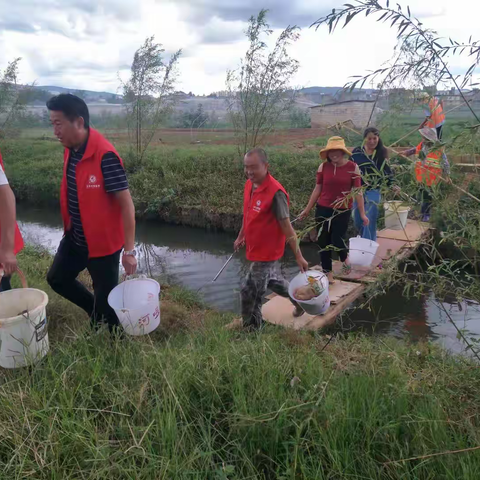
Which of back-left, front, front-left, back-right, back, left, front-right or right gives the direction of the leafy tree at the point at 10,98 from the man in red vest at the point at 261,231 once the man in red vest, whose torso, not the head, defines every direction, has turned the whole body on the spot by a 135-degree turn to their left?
back-left

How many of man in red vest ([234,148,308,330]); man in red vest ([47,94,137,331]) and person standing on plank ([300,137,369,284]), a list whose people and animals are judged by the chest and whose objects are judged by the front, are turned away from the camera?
0

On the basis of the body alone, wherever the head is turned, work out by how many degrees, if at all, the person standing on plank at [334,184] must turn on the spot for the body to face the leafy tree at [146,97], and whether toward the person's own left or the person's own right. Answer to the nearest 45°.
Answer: approximately 135° to the person's own right

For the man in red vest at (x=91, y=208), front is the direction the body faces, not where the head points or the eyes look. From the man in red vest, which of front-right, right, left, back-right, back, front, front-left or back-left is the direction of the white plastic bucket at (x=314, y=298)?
back-left

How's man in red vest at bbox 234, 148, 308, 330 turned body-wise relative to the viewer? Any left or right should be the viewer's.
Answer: facing the viewer and to the left of the viewer

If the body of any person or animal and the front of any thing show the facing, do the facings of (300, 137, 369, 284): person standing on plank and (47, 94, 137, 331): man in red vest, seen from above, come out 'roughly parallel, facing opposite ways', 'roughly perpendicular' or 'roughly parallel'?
roughly parallel

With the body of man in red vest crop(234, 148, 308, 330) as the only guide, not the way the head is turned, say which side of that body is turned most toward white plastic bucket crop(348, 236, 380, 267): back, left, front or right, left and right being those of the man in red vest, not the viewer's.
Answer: back

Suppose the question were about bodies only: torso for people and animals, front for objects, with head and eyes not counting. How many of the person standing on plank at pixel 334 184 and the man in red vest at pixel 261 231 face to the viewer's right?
0

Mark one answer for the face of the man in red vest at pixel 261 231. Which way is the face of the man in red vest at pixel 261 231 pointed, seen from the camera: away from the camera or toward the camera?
toward the camera

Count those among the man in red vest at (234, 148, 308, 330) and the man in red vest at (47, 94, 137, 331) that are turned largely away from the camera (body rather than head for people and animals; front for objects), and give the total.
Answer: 0

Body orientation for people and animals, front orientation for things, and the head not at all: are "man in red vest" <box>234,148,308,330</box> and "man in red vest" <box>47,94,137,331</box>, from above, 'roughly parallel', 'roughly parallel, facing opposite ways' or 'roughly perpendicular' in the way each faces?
roughly parallel

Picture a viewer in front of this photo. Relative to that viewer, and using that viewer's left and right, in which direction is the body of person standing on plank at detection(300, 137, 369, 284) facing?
facing the viewer

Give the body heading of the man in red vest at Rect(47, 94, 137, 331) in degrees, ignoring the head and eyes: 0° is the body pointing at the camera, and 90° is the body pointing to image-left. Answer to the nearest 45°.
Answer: approximately 45°
